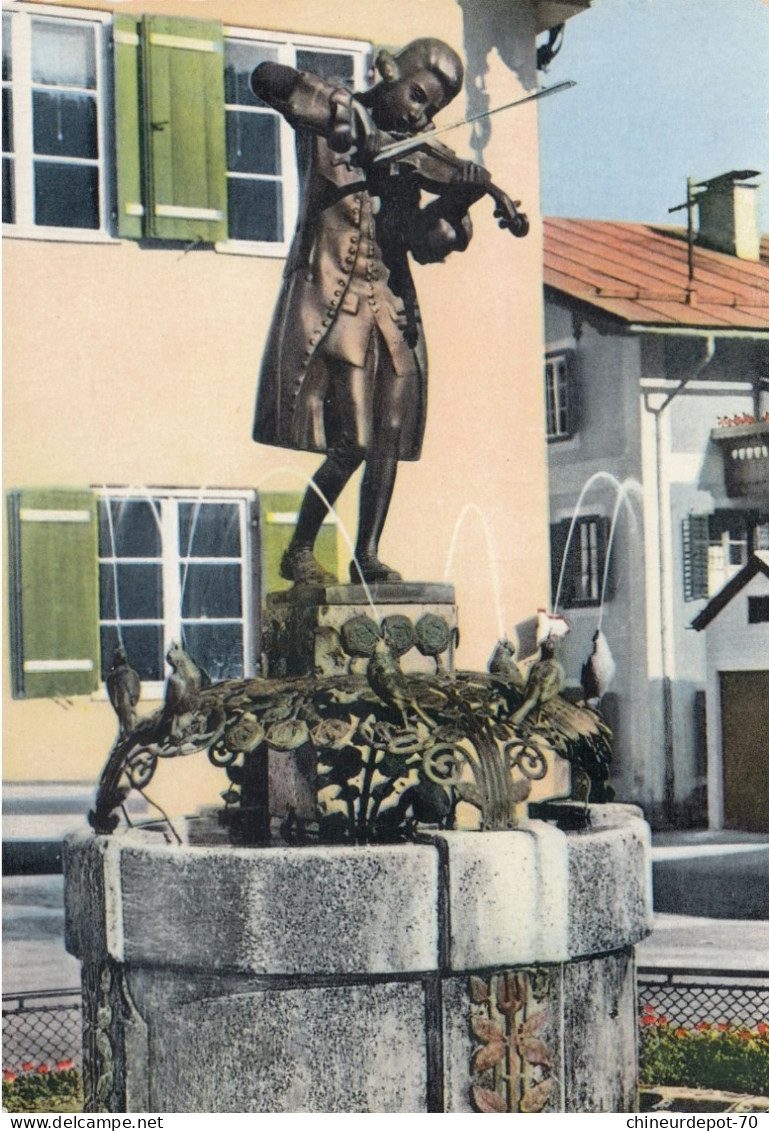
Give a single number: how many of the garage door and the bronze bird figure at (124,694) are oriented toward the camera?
1

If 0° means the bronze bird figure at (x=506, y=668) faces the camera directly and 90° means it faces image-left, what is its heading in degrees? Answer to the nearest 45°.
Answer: approximately 90°

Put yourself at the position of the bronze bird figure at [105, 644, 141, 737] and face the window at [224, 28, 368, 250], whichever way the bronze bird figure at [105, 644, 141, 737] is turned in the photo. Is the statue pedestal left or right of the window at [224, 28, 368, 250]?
right

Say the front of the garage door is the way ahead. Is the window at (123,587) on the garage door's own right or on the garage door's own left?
on the garage door's own right

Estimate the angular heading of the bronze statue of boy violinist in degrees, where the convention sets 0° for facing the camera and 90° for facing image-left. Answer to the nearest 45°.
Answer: approximately 315°

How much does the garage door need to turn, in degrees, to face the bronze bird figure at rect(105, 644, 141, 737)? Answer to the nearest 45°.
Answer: approximately 45° to its right

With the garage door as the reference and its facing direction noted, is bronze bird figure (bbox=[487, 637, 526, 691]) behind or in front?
in front

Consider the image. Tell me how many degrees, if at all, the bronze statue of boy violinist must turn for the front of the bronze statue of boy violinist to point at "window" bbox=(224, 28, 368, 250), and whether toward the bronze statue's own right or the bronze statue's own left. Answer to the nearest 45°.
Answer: approximately 135° to the bronze statue's own left

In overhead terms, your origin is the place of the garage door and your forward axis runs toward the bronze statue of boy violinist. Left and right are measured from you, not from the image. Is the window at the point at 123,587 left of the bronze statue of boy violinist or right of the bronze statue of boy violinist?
right

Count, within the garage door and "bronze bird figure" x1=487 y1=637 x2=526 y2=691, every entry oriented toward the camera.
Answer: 1

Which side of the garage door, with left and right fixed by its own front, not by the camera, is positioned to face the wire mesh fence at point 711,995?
front

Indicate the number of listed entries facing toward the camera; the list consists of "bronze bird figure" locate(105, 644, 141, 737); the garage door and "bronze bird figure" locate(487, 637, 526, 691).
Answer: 1

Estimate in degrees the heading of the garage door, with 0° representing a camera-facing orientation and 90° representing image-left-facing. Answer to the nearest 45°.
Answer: approximately 0°
